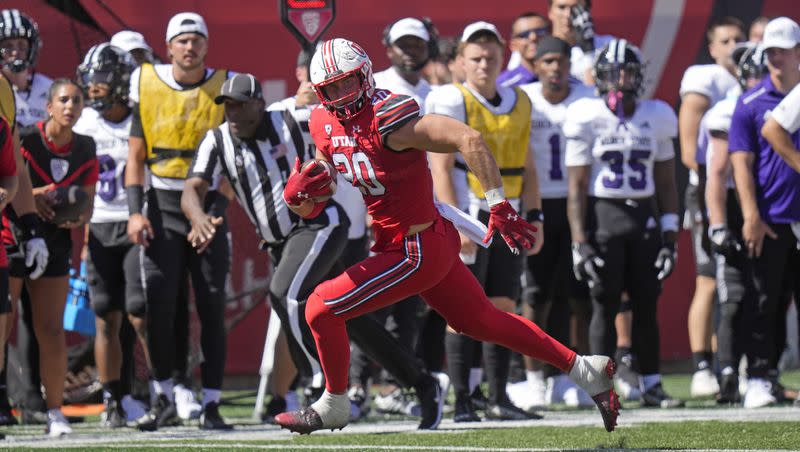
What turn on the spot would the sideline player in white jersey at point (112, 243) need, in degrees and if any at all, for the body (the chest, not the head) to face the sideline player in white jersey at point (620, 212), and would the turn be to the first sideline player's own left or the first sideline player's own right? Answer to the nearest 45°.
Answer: approximately 135° to the first sideline player's own left

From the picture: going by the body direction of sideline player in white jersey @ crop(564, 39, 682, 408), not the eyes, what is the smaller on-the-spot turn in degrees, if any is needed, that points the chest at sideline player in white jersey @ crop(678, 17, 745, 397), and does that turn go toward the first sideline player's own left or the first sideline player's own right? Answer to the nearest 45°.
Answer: approximately 135° to the first sideline player's own left

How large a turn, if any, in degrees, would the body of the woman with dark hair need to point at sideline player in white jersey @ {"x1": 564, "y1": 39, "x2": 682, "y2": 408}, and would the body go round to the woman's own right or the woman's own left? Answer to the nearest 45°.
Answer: approximately 90° to the woman's own left

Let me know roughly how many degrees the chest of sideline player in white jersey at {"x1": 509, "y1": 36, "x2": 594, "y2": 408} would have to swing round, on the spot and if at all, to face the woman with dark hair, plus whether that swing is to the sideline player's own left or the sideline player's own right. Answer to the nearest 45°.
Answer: approximately 45° to the sideline player's own right

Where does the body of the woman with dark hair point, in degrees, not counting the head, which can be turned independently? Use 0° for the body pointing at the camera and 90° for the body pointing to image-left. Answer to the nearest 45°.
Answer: approximately 0°
